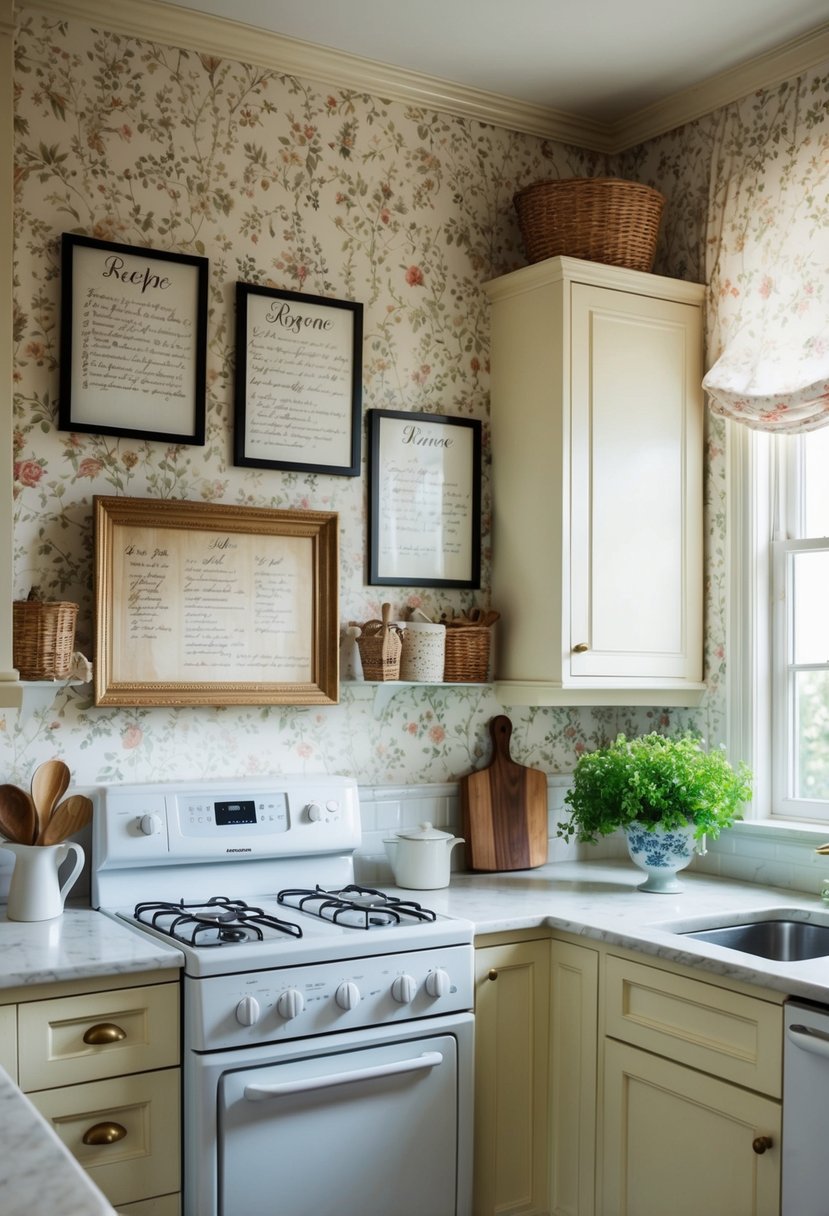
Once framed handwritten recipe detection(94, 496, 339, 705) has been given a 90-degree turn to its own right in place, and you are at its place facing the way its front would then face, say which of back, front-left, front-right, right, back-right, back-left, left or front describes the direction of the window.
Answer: back-left

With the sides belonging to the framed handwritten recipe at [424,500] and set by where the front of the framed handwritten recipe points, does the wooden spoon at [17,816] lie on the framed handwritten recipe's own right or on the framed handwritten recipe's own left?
on the framed handwritten recipe's own right

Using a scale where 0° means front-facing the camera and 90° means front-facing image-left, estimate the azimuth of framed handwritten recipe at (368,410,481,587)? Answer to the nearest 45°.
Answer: approximately 315°

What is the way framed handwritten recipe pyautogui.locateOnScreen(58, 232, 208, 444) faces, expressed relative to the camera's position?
facing the viewer and to the right of the viewer

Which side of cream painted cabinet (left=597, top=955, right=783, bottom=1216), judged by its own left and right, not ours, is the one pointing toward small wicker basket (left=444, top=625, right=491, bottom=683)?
right

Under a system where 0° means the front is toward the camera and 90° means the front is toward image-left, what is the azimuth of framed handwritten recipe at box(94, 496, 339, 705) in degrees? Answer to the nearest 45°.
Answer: approximately 315°

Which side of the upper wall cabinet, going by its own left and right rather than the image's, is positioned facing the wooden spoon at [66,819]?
right

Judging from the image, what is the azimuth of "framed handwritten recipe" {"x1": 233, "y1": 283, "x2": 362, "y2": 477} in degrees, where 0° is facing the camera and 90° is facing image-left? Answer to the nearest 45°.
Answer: approximately 315°
